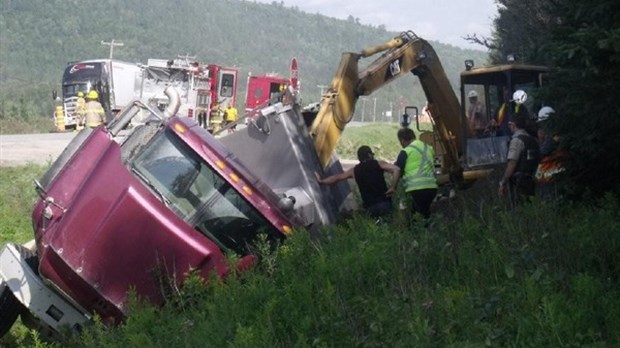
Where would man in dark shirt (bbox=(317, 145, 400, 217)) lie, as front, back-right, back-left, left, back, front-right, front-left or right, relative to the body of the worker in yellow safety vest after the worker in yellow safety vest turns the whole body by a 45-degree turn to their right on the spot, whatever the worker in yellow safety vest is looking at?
left

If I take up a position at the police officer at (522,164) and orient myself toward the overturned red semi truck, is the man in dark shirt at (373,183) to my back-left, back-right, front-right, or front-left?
front-right

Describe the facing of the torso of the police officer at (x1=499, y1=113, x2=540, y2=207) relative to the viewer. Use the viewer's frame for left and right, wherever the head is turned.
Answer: facing away from the viewer and to the left of the viewer

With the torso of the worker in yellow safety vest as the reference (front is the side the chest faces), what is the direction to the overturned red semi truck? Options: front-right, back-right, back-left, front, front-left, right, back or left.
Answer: left

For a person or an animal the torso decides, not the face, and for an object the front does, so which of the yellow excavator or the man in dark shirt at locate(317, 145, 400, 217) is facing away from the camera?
the man in dark shirt

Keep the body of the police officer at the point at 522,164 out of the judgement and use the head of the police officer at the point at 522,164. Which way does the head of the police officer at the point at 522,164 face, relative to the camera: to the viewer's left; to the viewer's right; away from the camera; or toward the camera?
to the viewer's left

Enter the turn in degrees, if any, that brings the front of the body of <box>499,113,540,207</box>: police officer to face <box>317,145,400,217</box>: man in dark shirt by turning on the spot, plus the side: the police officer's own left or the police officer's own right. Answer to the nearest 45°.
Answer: approximately 45° to the police officer's own left

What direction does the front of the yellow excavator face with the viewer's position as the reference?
facing the viewer and to the left of the viewer

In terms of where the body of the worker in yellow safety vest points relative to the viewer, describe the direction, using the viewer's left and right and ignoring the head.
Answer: facing away from the viewer and to the left of the viewer
